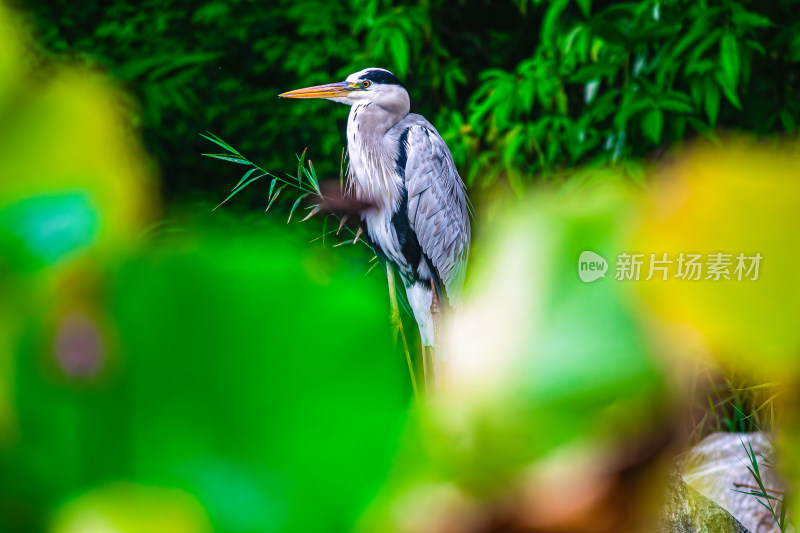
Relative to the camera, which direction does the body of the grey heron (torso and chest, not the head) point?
to the viewer's left
